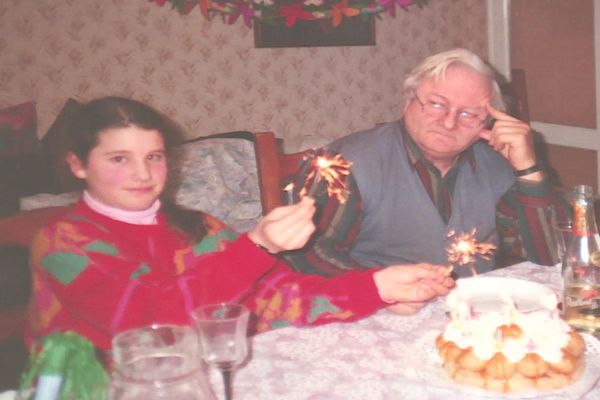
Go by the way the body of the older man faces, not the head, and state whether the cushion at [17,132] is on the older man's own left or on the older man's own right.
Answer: on the older man's own right

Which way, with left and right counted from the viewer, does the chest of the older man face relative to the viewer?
facing the viewer

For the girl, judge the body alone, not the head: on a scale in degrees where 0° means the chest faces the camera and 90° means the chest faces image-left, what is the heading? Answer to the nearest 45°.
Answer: approximately 315°

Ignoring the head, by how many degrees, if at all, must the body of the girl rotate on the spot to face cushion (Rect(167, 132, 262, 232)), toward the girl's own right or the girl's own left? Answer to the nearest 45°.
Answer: approximately 135° to the girl's own left

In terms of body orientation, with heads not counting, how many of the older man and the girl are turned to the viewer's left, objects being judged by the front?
0

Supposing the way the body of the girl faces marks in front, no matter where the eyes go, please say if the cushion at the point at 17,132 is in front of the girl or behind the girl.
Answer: behind

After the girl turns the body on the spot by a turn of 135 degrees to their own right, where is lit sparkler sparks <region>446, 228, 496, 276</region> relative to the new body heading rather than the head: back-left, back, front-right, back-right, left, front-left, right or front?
back-right

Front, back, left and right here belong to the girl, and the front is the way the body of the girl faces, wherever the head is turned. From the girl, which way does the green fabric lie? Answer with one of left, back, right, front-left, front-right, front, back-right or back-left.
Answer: front-right

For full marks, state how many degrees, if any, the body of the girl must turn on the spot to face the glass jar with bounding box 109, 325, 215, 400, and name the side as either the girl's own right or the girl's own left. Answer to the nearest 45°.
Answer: approximately 45° to the girl's own right
